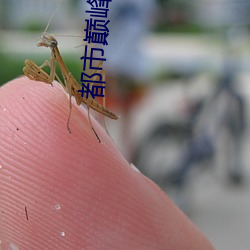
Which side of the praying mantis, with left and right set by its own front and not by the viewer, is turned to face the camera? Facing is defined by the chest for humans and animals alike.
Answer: left
